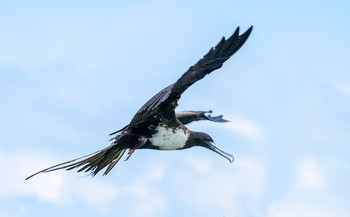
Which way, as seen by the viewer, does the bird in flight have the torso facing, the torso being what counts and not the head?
to the viewer's right
